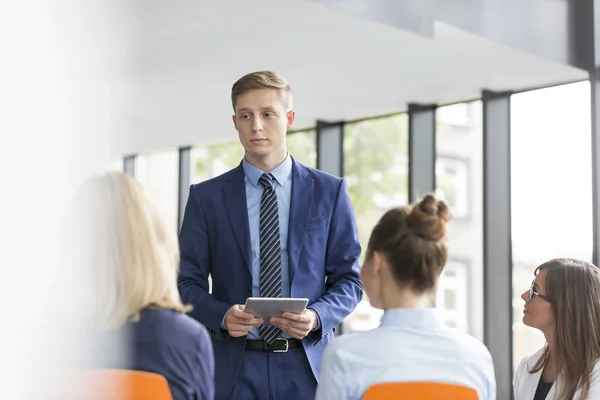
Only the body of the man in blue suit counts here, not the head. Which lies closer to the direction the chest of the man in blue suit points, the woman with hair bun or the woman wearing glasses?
the woman with hair bun

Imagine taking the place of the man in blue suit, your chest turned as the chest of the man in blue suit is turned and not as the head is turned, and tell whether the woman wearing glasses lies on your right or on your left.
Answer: on your left

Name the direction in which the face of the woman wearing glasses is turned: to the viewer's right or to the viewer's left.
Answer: to the viewer's left

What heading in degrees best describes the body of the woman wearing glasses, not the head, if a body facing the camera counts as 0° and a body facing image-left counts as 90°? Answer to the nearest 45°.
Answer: approximately 90°

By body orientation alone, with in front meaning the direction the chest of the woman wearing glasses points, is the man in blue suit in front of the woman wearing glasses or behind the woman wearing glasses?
in front

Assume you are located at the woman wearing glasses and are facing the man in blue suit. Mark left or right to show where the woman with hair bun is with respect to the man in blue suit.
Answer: left

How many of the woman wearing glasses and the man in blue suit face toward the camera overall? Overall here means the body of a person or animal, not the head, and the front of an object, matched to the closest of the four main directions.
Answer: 1

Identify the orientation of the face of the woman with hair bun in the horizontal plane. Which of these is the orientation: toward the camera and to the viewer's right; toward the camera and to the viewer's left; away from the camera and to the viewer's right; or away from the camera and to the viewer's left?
away from the camera and to the viewer's left

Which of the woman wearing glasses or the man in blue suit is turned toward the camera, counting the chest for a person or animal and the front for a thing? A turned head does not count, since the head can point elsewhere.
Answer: the man in blue suit

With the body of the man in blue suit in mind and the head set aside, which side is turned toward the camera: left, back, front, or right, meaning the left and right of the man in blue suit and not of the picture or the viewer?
front
